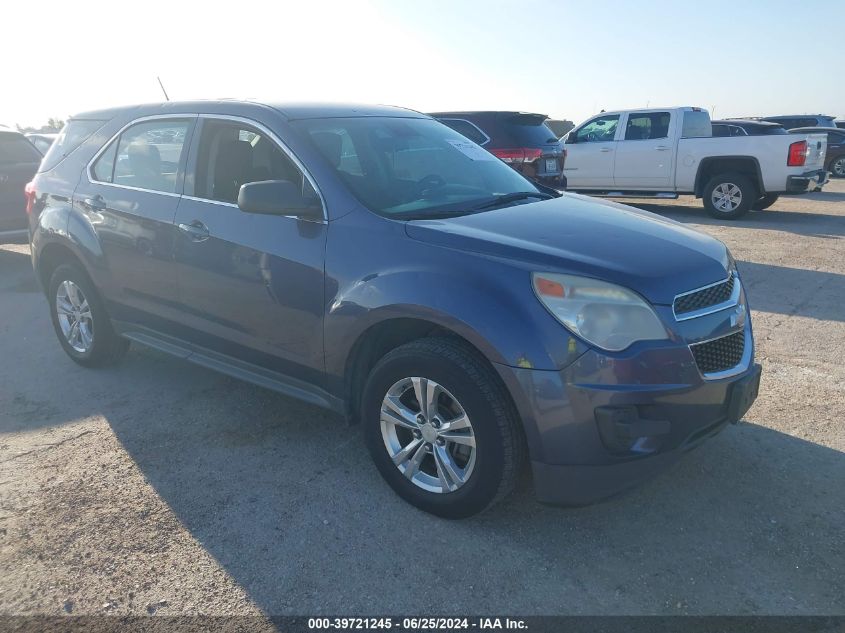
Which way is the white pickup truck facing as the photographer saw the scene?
facing away from the viewer and to the left of the viewer

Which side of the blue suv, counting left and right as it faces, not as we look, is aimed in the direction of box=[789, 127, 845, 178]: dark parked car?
left

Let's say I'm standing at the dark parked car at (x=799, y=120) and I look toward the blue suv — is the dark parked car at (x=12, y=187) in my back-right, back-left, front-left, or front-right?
front-right

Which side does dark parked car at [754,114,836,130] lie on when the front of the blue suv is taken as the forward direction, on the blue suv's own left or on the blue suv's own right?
on the blue suv's own left

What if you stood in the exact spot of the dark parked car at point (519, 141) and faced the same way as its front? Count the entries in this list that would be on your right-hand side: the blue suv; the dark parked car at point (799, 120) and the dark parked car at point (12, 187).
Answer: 1

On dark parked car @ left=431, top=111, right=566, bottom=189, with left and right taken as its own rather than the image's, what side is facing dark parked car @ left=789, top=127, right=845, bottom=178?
right

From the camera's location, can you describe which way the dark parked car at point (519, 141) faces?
facing away from the viewer and to the left of the viewer

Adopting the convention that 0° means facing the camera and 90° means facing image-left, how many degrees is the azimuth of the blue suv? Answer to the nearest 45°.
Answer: approximately 315°

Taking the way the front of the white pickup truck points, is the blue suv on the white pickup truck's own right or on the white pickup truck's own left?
on the white pickup truck's own left

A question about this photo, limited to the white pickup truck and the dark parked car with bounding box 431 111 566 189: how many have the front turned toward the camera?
0

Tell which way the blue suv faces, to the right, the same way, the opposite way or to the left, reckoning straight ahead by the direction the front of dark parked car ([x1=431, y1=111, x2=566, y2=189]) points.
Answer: the opposite way

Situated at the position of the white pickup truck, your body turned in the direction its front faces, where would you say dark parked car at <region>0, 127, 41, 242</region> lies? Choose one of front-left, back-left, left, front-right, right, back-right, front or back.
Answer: left

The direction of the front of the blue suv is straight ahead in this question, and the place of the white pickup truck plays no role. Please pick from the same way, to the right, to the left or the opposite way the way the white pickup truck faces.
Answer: the opposite way

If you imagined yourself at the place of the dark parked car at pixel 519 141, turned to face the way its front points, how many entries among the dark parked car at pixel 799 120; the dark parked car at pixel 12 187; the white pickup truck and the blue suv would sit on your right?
2

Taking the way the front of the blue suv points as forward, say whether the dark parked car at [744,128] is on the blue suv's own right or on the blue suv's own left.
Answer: on the blue suv's own left
